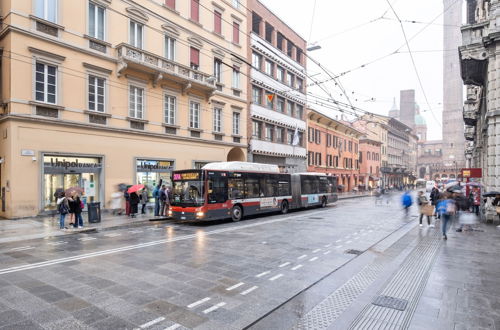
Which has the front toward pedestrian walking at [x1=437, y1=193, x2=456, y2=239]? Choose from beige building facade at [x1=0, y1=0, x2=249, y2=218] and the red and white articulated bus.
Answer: the beige building facade

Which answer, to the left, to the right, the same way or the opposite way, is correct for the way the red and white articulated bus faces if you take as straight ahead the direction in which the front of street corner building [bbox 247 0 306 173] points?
to the right

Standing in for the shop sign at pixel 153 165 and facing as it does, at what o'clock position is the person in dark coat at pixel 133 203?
The person in dark coat is roughly at 2 o'clock from the shop sign.

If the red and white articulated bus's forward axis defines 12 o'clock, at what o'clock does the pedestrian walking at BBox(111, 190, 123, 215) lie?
The pedestrian walking is roughly at 2 o'clock from the red and white articulated bus.

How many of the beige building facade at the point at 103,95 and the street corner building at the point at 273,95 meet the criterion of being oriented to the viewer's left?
0

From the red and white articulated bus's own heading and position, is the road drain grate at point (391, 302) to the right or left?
on its left

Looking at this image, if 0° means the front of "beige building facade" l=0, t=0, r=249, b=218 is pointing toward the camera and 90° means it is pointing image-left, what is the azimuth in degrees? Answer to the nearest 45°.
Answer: approximately 315°

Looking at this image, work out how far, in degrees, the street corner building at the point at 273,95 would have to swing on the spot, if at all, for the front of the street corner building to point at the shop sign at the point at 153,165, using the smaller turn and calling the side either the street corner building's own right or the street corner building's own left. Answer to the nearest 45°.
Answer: approximately 90° to the street corner building's own right

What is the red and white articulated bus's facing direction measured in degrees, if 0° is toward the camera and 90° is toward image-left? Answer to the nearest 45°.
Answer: approximately 45°

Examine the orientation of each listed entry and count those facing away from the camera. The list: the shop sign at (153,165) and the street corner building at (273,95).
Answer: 0

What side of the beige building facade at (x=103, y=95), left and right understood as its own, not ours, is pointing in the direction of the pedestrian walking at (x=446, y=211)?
front

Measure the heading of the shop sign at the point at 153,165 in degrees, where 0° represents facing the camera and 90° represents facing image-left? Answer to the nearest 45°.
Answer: approximately 315°

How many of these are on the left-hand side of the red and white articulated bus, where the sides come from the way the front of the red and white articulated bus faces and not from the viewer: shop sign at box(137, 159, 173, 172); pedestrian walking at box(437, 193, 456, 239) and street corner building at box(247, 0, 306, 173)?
1

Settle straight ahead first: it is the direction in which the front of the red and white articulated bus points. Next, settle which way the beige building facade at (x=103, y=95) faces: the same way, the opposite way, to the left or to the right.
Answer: to the left
